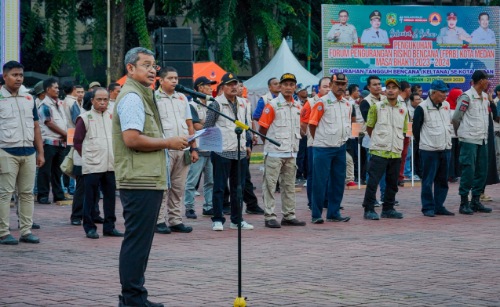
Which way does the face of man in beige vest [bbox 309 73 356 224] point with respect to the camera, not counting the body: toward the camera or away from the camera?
toward the camera

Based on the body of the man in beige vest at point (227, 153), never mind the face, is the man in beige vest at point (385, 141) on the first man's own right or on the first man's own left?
on the first man's own left

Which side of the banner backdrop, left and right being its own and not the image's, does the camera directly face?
front

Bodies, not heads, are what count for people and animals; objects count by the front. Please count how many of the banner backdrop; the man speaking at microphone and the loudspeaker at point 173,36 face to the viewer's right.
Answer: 1

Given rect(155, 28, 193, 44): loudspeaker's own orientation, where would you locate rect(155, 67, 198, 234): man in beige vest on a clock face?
The man in beige vest is roughly at 12 o'clock from the loudspeaker.

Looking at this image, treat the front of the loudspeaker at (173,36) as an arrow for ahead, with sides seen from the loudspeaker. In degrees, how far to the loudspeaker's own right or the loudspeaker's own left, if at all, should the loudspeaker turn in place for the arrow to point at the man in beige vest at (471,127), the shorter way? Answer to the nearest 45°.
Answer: approximately 45° to the loudspeaker's own left

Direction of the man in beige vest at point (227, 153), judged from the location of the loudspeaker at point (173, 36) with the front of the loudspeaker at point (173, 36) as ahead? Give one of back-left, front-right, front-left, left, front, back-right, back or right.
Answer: front

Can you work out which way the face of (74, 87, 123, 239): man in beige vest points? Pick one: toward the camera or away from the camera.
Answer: toward the camera

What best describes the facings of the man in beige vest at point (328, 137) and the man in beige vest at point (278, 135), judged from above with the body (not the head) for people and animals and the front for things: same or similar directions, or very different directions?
same or similar directions
